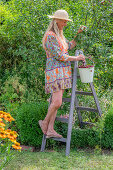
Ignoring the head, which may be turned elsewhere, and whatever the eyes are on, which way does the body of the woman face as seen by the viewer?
to the viewer's right
